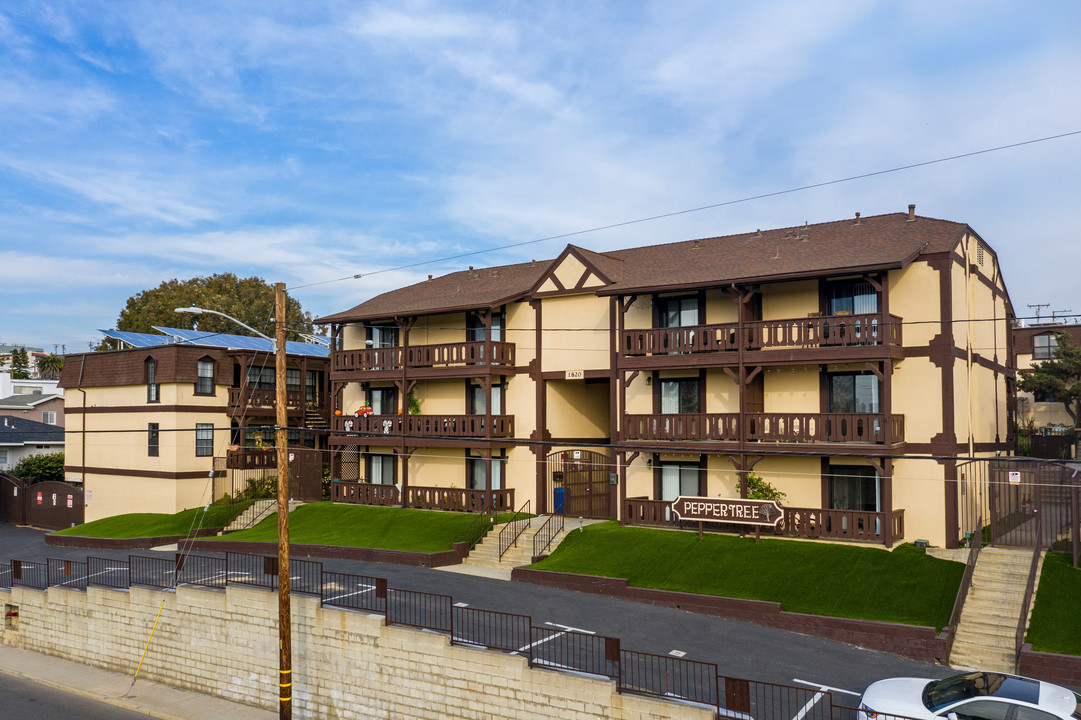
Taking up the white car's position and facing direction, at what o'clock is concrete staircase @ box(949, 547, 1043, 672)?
The concrete staircase is roughly at 3 o'clock from the white car.

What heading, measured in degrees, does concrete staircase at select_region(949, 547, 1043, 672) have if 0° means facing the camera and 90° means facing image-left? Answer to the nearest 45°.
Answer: approximately 45°

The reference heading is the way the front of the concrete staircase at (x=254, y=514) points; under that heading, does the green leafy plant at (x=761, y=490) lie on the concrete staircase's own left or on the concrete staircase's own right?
on the concrete staircase's own left

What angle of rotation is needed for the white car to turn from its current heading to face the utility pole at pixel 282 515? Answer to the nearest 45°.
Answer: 0° — it already faces it

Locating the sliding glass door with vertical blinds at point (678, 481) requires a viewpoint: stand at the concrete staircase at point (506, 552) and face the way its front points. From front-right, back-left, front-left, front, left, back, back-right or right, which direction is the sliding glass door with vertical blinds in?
back-left

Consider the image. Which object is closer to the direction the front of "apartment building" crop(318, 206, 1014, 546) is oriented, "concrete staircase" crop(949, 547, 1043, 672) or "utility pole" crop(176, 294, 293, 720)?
the utility pole

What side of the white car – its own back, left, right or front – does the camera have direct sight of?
left

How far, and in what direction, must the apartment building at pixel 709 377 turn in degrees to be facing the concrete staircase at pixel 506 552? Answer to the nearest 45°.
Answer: approximately 45° to its right

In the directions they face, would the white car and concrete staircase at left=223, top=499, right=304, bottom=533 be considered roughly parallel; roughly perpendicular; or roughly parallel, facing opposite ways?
roughly perpendicular

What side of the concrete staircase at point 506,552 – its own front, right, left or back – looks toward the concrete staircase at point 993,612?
left
